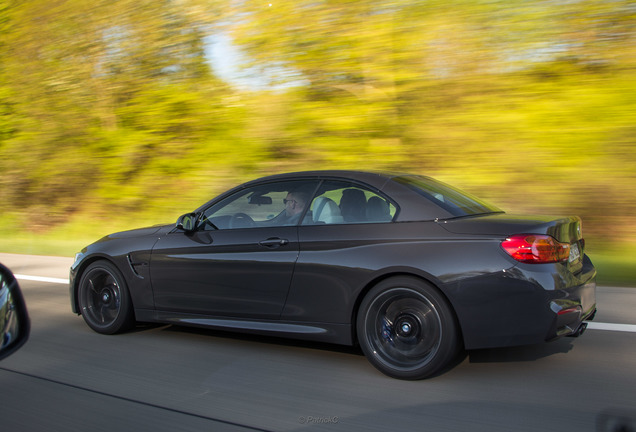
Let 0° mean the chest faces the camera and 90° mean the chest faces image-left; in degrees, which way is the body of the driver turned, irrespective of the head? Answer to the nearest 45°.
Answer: approximately 135°

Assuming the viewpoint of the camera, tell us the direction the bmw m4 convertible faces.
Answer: facing away from the viewer and to the left of the viewer
